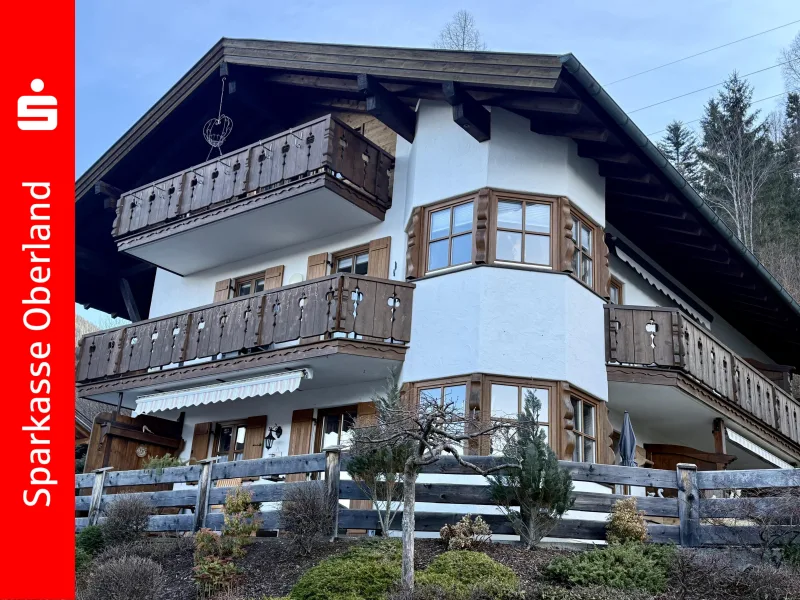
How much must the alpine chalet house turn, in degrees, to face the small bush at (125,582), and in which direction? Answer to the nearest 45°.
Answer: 0° — it already faces it

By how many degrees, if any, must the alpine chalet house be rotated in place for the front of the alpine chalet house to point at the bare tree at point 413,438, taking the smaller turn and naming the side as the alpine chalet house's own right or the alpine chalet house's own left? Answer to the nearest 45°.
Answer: approximately 45° to the alpine chalet house's own left

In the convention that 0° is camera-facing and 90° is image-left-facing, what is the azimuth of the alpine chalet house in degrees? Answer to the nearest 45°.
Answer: approximately 45°

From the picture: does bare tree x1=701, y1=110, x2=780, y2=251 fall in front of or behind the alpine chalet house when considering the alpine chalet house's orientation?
behind

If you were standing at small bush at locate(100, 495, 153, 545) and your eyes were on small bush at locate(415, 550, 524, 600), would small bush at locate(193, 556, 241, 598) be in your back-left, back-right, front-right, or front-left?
front-right

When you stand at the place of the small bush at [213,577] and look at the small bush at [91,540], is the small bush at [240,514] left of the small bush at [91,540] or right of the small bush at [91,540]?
right

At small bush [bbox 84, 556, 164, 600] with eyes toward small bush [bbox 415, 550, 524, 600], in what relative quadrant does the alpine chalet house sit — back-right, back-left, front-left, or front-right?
front-left
